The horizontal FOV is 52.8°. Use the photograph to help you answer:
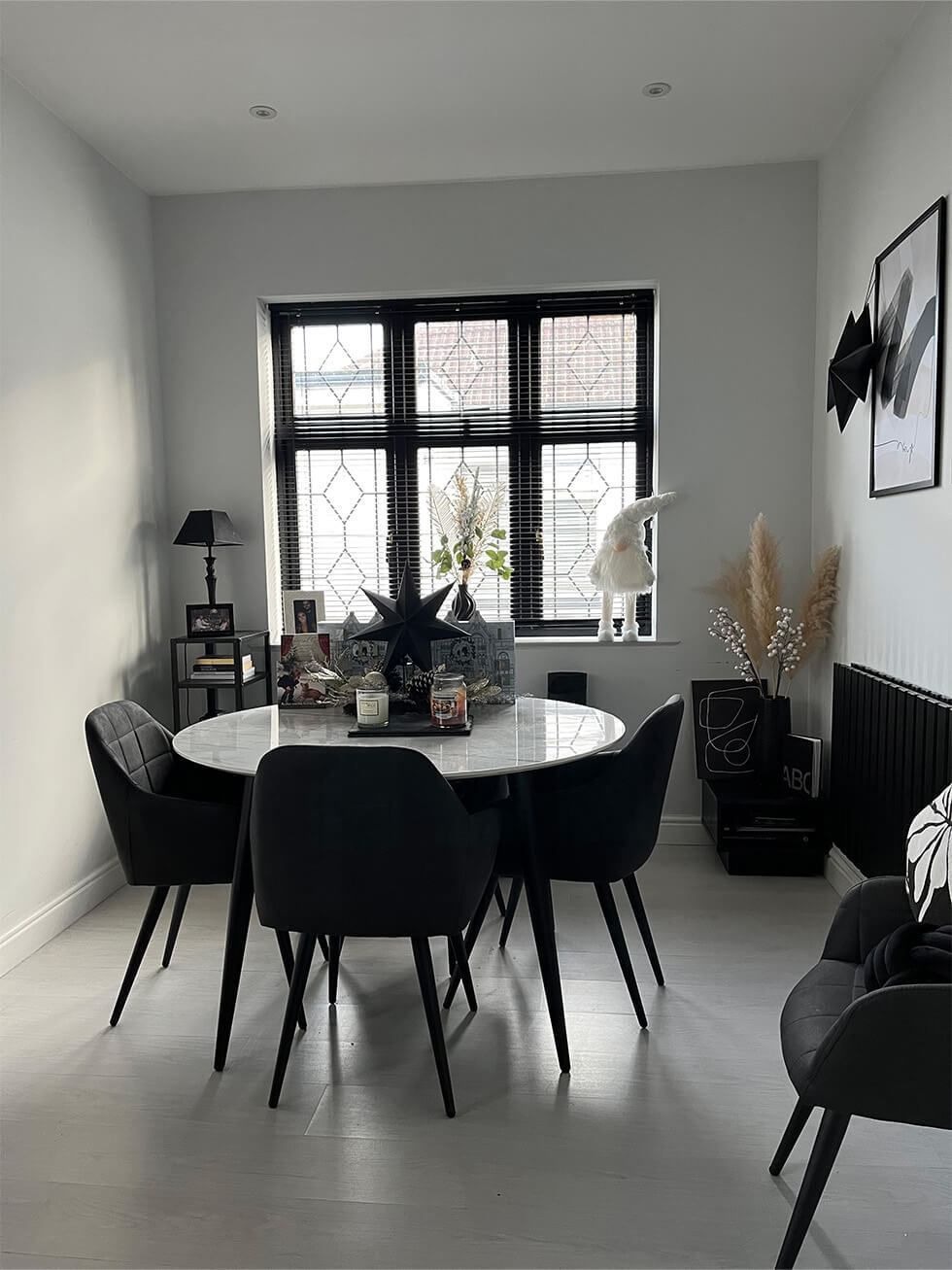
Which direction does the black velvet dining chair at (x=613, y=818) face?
to the viewer's left

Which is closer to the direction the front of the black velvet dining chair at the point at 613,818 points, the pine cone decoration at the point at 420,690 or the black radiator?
the pine cone decoration

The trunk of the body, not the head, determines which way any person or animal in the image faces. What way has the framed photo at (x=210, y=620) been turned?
toward the camera

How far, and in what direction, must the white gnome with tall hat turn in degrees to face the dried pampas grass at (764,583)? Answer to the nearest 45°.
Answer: approximately 90° to its left

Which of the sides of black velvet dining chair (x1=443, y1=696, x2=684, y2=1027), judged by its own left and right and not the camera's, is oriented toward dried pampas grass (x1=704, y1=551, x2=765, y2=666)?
right

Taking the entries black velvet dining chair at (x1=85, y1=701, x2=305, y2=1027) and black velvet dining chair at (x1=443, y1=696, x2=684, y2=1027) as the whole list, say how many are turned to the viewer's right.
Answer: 1

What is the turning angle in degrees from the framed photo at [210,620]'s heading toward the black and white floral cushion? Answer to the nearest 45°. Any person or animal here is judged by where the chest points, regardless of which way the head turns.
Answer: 0° — it already faces it

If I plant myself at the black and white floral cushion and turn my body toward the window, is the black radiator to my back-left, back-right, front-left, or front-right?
front-right

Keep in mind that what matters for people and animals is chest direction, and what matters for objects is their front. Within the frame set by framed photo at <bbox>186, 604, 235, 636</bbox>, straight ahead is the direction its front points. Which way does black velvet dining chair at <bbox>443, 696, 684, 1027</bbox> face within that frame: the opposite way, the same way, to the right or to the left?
to the right

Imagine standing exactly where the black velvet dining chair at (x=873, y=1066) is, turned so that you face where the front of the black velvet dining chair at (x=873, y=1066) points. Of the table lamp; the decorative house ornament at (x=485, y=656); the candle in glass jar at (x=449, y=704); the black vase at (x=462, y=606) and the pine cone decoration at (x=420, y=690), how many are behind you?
0

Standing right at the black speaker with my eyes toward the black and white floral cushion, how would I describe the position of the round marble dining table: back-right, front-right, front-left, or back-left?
front-right

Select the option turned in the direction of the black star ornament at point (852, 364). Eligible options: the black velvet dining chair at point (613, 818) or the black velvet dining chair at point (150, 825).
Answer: the black velvet dining chair at point (150, 825)

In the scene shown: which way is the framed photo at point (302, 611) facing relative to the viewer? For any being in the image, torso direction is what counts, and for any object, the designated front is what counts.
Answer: toward the camera

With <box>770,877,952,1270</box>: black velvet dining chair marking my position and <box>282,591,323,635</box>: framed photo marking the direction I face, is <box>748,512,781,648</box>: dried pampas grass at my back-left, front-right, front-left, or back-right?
front-right

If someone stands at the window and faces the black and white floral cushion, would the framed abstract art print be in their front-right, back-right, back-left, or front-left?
front-left

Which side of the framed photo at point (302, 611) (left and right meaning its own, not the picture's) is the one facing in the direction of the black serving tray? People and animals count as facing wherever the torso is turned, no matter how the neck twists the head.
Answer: front

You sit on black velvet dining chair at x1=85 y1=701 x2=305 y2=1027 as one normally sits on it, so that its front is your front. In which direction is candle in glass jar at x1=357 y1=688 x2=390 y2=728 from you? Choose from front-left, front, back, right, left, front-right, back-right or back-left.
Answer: front

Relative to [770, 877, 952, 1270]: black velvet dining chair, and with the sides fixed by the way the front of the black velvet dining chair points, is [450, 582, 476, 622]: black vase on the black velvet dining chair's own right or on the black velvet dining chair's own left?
on the black velvet dining chair's own right

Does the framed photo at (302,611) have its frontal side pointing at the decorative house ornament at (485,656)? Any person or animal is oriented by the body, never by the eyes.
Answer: no

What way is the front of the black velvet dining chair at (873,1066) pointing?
to the viewer's left

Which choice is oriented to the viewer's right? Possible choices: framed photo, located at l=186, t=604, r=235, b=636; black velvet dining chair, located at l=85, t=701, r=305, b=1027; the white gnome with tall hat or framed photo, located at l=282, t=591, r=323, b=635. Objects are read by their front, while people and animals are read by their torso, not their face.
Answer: the black velvet dining chair
